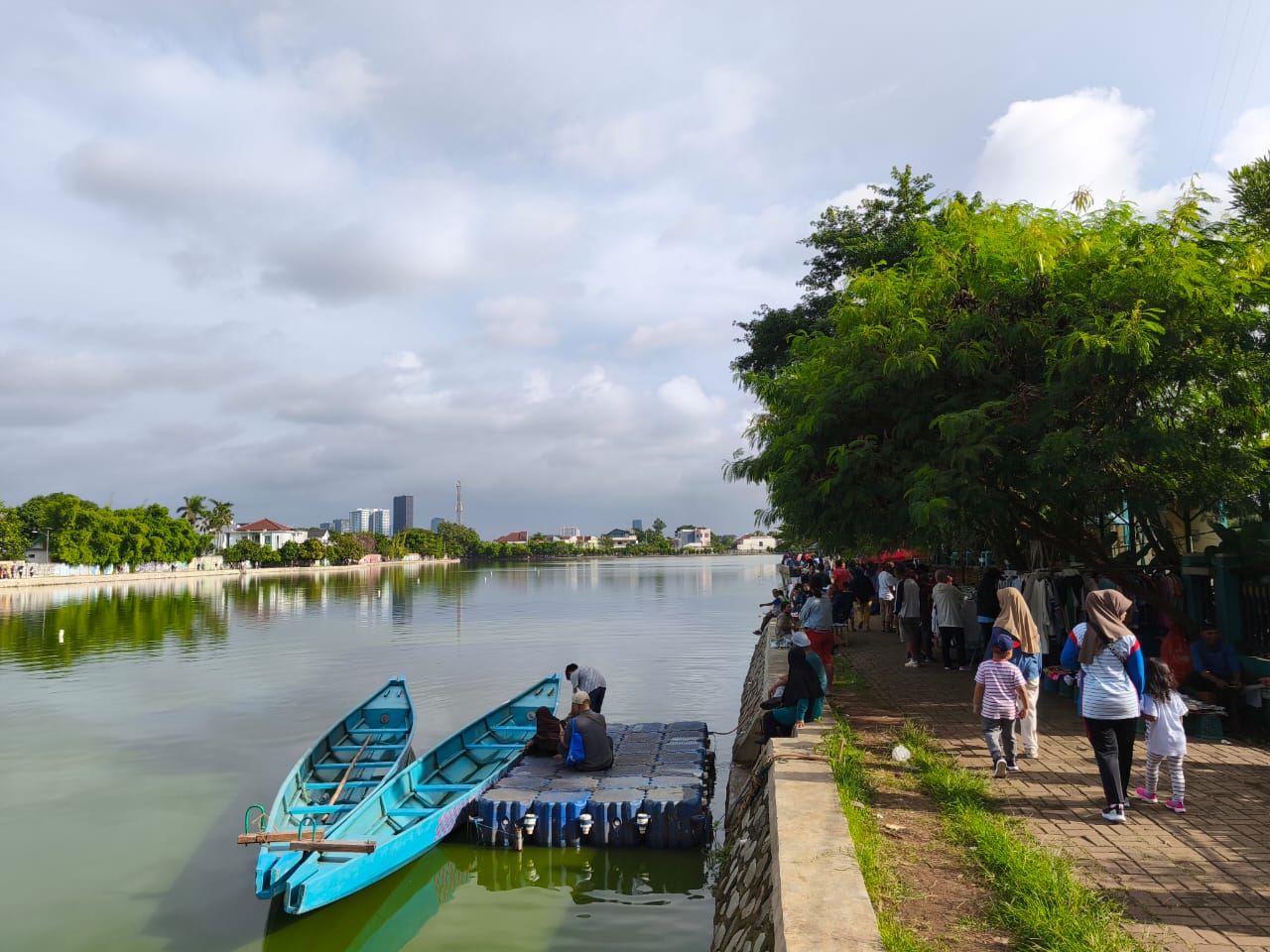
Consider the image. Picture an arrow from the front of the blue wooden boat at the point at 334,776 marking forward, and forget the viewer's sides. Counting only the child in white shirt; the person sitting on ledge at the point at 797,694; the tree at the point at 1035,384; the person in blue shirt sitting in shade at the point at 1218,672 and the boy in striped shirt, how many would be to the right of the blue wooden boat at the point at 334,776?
5

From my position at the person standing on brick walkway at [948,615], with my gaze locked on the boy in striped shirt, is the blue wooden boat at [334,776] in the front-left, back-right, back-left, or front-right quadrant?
front-right

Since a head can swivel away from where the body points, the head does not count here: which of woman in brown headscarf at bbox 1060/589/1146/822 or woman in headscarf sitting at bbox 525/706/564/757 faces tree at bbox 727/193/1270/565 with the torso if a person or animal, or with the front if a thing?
the woman in brown headscarf

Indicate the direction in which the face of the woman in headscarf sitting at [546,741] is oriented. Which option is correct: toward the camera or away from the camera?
away from the camera

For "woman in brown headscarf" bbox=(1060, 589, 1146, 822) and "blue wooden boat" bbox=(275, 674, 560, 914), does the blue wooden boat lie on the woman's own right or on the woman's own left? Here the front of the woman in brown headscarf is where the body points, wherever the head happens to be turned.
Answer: on the woman's own left

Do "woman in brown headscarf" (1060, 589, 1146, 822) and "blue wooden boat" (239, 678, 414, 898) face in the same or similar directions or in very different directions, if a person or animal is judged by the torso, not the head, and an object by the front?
same or similar directions

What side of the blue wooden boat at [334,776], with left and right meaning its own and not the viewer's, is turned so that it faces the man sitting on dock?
right

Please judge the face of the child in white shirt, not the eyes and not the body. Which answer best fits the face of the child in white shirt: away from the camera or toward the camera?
away from the camera

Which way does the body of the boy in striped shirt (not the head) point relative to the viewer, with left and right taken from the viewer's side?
facing away from the viewer

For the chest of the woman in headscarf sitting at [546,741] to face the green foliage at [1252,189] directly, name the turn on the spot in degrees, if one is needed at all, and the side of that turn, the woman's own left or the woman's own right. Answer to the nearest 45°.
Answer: approximately 90° to the woman's own right
